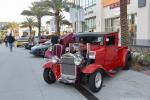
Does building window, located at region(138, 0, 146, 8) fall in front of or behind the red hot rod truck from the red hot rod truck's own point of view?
behind

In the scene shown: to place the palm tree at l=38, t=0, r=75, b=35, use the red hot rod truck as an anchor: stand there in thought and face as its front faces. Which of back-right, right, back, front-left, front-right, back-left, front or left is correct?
back-right

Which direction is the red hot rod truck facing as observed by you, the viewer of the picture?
facing the viewer and to the left of the viewer

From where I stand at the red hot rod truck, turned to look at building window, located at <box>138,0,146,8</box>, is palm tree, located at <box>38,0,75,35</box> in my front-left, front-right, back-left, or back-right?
front-left

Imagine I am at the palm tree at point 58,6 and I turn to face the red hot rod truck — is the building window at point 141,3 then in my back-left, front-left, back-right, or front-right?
front-left

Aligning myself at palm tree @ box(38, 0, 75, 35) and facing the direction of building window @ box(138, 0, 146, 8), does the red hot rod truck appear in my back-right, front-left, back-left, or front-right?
front-right
